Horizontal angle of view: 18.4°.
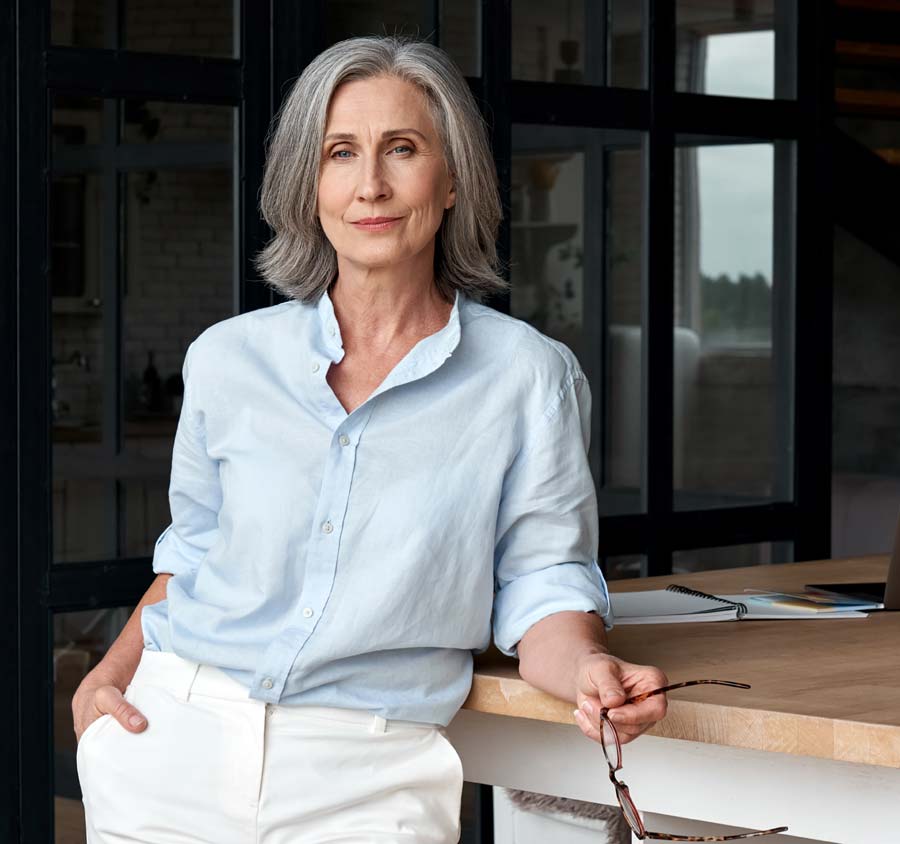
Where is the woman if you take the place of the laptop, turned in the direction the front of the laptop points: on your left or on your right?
on your left

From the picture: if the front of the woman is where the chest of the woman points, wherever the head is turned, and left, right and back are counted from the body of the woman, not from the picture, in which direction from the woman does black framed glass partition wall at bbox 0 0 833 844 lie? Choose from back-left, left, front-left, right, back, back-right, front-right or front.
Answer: back

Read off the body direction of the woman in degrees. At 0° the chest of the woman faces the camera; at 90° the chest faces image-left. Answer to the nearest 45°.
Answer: approximately 0°

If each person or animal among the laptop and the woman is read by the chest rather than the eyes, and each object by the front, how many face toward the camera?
1

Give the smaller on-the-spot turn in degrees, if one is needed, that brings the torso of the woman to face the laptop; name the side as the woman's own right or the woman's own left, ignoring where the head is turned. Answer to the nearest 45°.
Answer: approximately 135° to the woman's own left

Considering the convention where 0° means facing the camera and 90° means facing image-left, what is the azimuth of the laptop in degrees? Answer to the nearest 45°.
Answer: approximately 135°
